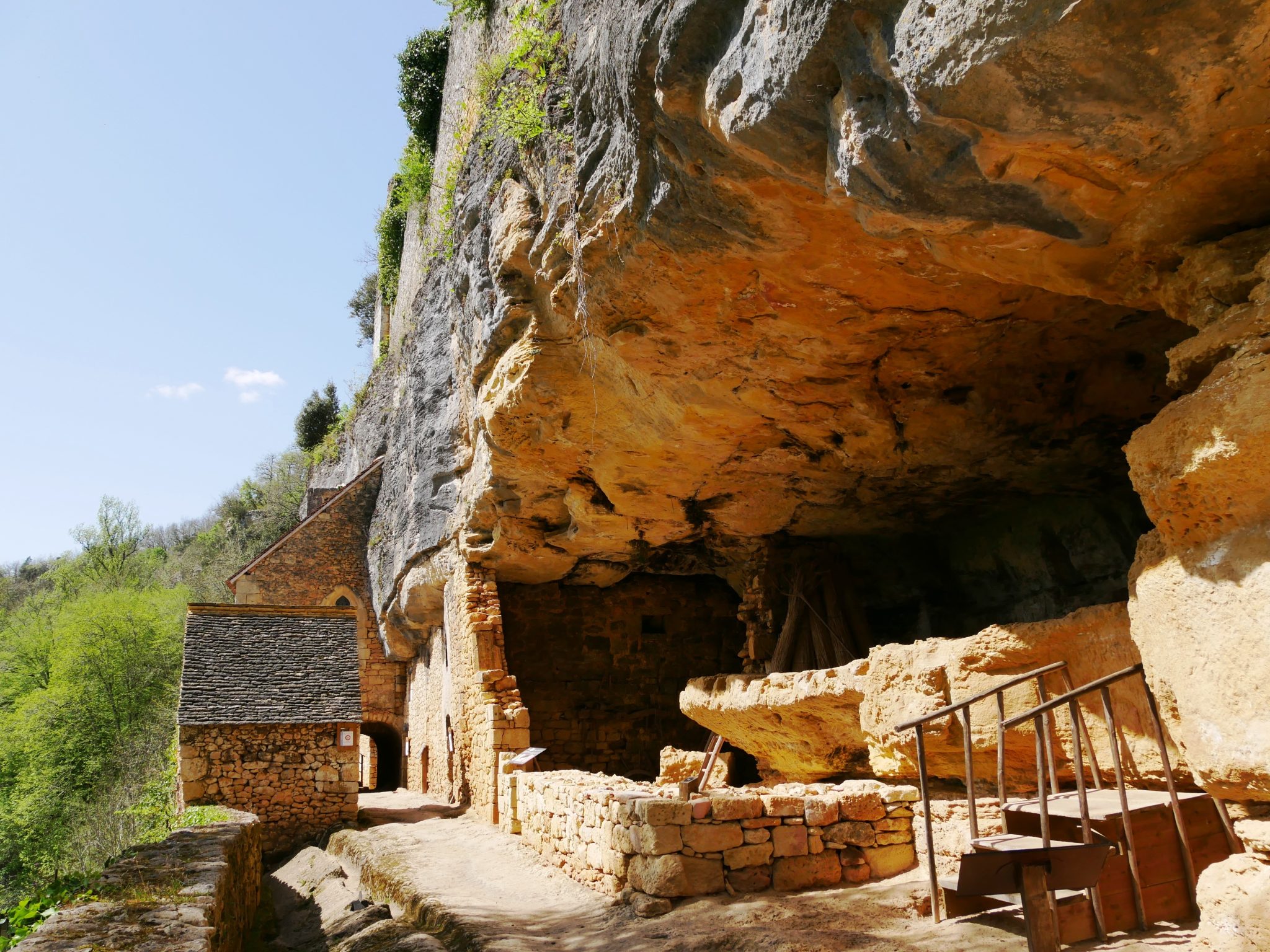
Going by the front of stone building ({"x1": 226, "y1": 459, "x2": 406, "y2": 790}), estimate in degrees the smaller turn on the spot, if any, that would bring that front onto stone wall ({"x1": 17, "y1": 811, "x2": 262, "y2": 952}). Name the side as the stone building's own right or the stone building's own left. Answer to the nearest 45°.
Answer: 0° — it already faces it

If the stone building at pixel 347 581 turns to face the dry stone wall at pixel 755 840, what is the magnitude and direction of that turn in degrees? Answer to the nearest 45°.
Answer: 0° — it already faces it

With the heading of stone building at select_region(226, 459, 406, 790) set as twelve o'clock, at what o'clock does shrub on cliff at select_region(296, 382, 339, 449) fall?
The shrub on cliff is roughly at 6 o'clock from the stone building.

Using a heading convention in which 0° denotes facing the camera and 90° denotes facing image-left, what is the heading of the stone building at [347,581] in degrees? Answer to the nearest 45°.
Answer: approximately 0°

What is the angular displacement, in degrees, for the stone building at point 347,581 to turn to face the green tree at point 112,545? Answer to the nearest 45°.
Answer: approximately 135° to its right
